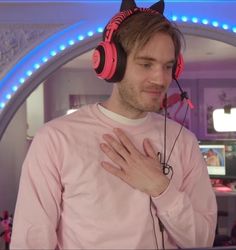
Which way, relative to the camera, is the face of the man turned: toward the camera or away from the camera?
toward the camera

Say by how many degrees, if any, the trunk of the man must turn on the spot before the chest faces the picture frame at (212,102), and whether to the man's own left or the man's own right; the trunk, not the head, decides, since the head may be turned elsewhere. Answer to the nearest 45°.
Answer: approximately 135° to the man's own left

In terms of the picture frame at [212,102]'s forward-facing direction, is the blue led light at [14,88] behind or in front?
in front

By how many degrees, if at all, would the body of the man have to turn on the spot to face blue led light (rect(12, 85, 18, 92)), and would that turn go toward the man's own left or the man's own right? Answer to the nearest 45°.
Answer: approximately 180°

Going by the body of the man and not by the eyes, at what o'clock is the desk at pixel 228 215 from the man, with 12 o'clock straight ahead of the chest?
The desk is roughly at 8 o'clock from the man.

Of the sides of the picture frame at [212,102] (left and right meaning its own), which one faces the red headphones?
front

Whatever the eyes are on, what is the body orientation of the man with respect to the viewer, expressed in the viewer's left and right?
facing the viewer and to the right of the viewer

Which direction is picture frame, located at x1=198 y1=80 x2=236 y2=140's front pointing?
toward the camera

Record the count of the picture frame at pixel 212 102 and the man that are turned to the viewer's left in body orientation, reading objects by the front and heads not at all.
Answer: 0
